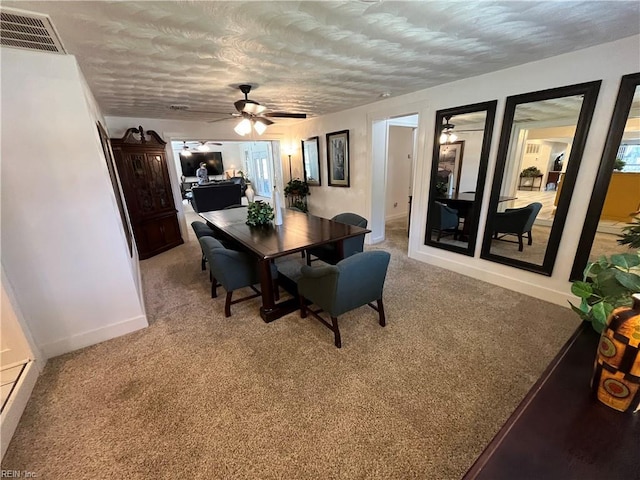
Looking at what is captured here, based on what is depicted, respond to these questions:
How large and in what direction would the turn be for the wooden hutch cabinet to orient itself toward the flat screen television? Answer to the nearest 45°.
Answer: approximately 135° to its left

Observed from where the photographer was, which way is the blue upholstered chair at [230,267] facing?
facing away from the viewer and to the right of the viewer

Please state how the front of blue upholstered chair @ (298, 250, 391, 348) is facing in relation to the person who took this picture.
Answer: facing away from the viewer and to the left of the viewer

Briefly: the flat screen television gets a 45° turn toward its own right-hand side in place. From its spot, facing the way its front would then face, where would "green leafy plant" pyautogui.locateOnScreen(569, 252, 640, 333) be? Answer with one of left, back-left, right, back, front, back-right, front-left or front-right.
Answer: front-left

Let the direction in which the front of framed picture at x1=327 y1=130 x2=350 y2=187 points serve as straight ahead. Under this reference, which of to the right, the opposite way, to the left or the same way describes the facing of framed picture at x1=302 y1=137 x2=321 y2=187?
the same way

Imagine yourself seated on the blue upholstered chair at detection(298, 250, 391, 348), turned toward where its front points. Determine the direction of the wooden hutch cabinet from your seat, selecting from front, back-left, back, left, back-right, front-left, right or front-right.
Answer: front

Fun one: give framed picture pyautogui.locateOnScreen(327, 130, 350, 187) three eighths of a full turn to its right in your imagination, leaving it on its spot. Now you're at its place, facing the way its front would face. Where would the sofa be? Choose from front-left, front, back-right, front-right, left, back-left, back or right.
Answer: front-left

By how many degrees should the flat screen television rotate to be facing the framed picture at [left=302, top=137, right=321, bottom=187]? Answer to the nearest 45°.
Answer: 0° — it already faces it

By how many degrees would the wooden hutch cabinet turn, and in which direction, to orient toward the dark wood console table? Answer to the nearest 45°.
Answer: approximately 45° to its right

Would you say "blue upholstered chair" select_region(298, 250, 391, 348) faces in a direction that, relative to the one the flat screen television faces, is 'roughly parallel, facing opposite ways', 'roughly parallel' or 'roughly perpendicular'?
roughly parallel, facing opposite ways

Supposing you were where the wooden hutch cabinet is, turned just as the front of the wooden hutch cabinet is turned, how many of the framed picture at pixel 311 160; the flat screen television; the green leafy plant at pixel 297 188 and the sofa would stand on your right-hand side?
0

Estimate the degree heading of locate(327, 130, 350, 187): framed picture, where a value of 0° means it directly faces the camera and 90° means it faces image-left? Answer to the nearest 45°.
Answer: approximately 45°

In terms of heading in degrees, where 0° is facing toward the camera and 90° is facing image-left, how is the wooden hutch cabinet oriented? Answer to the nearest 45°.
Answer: approximately 315°

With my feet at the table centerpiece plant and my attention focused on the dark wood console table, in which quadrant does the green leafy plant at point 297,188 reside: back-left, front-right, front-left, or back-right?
back-left

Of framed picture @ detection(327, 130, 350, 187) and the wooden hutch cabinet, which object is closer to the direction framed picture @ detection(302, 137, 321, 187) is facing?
the wooden hutch cabinet

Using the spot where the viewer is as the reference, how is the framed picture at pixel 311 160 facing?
facing the viewer and to the left of the viewer

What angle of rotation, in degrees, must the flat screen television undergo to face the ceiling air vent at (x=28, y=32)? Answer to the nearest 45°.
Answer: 0° — it already faces it

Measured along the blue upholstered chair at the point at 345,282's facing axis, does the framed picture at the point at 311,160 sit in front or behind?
in front

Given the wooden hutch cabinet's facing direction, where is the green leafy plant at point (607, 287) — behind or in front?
in front

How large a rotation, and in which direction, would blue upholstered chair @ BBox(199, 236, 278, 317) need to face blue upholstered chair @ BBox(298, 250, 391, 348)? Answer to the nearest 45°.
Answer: approximately 90° to its right

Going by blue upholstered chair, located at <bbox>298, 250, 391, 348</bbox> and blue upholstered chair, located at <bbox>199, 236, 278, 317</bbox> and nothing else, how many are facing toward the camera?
0

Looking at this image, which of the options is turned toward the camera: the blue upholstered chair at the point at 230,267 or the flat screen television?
the flat screen television

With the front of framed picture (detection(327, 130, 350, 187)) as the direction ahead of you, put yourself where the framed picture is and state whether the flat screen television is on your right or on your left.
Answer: on your right

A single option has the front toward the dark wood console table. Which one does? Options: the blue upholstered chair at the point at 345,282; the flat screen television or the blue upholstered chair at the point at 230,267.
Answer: the flat screen television
